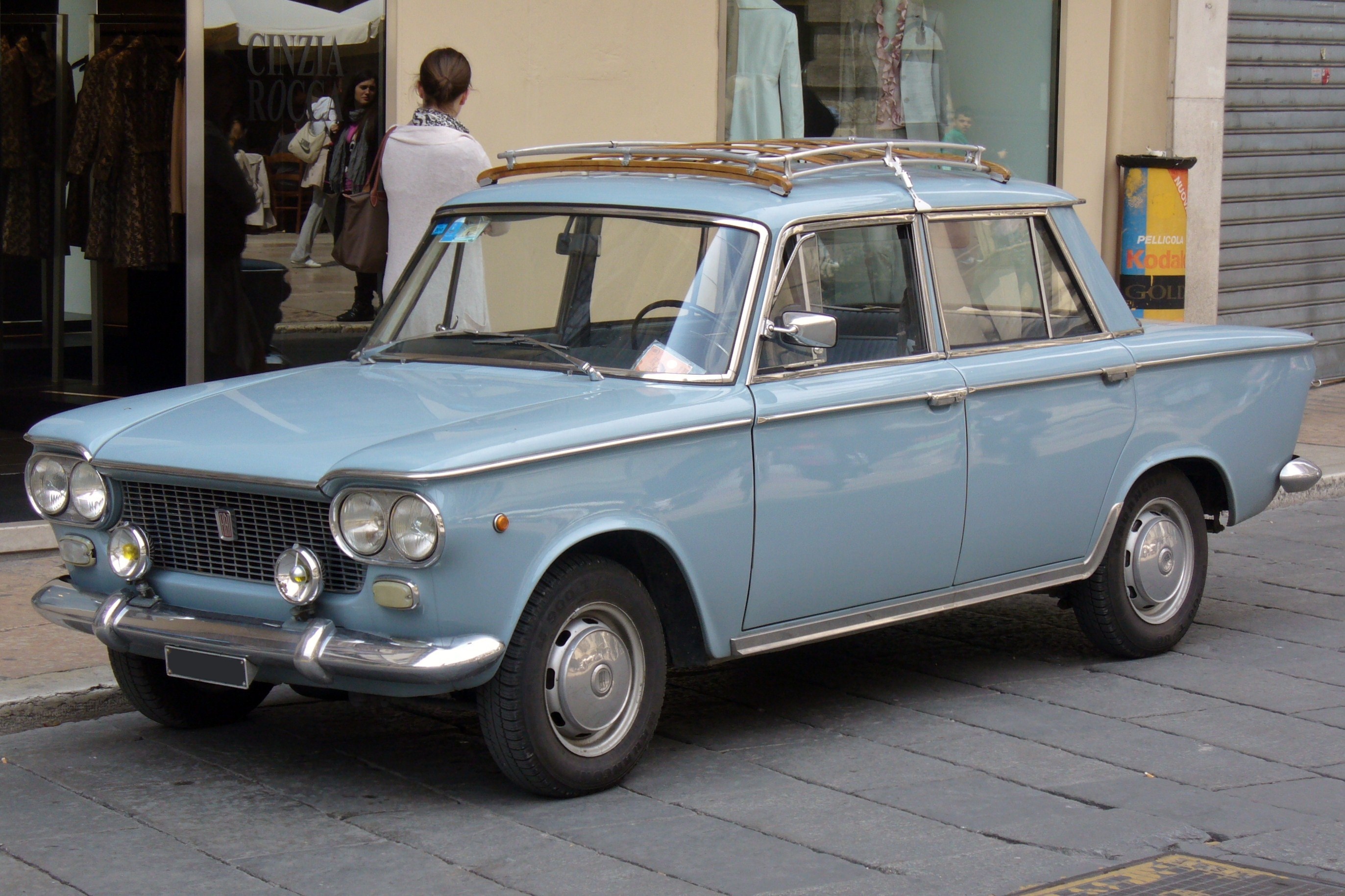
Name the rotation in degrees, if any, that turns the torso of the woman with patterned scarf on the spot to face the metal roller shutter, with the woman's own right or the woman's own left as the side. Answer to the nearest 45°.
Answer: approximately 45° to the woman's own right

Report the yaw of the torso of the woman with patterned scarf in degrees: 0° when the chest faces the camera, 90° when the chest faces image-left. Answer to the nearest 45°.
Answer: approximately 180°

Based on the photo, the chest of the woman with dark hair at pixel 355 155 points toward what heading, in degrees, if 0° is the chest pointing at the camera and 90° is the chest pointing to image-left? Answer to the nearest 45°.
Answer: approximately 45°

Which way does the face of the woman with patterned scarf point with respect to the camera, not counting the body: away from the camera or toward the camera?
away from the camera
